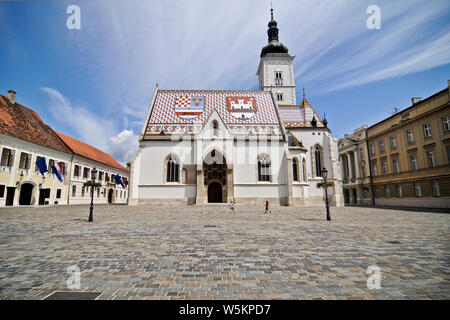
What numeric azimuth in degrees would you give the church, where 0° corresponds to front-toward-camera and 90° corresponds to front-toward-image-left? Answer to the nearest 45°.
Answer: approximately 0°

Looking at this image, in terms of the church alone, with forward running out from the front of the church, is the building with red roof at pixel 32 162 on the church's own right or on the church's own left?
on the church's own right

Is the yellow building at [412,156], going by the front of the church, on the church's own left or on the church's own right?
on the church's own left

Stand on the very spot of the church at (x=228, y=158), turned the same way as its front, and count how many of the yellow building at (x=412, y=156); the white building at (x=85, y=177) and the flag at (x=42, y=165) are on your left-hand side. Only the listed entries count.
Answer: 1

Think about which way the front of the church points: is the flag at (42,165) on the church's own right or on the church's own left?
on the church's own right
